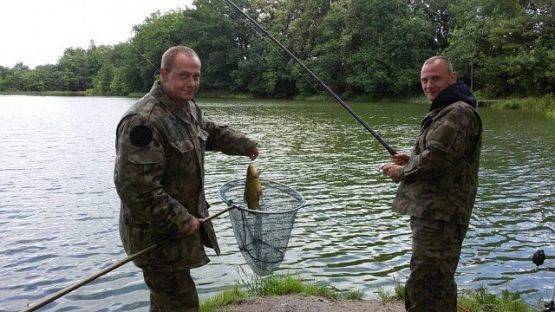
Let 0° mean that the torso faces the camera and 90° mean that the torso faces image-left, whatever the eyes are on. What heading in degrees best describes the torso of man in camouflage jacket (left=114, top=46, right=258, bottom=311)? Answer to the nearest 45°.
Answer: approximately 315°

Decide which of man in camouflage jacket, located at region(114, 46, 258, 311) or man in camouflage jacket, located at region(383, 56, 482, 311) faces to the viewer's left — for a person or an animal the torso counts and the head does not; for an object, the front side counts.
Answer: man in camouflage jacket, located at region(383, 56, 482, 311)

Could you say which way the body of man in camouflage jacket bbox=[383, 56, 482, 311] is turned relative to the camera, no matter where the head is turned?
to the viewer's left

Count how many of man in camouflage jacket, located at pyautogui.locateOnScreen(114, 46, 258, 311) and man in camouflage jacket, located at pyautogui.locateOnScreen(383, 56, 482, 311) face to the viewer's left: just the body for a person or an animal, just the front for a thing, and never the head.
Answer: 1

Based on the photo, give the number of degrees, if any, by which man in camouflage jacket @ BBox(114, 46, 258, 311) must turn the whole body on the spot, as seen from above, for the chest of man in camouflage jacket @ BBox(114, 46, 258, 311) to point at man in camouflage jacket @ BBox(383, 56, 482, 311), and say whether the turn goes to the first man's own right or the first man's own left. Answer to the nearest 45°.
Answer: approximately 45° to the first man's own left
